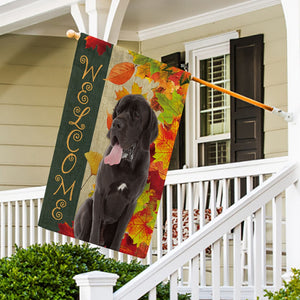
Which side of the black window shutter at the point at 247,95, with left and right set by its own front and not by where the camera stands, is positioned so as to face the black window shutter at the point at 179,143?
right

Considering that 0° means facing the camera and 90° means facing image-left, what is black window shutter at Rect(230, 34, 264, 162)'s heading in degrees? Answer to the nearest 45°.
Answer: approximately 45°

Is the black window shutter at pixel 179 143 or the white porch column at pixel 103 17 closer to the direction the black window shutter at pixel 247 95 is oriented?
the white porch column

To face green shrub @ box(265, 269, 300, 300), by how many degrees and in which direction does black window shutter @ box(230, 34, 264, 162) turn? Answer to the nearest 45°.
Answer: approximately 45° to its left

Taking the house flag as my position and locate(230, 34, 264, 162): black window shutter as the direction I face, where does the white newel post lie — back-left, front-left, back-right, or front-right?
back-right
